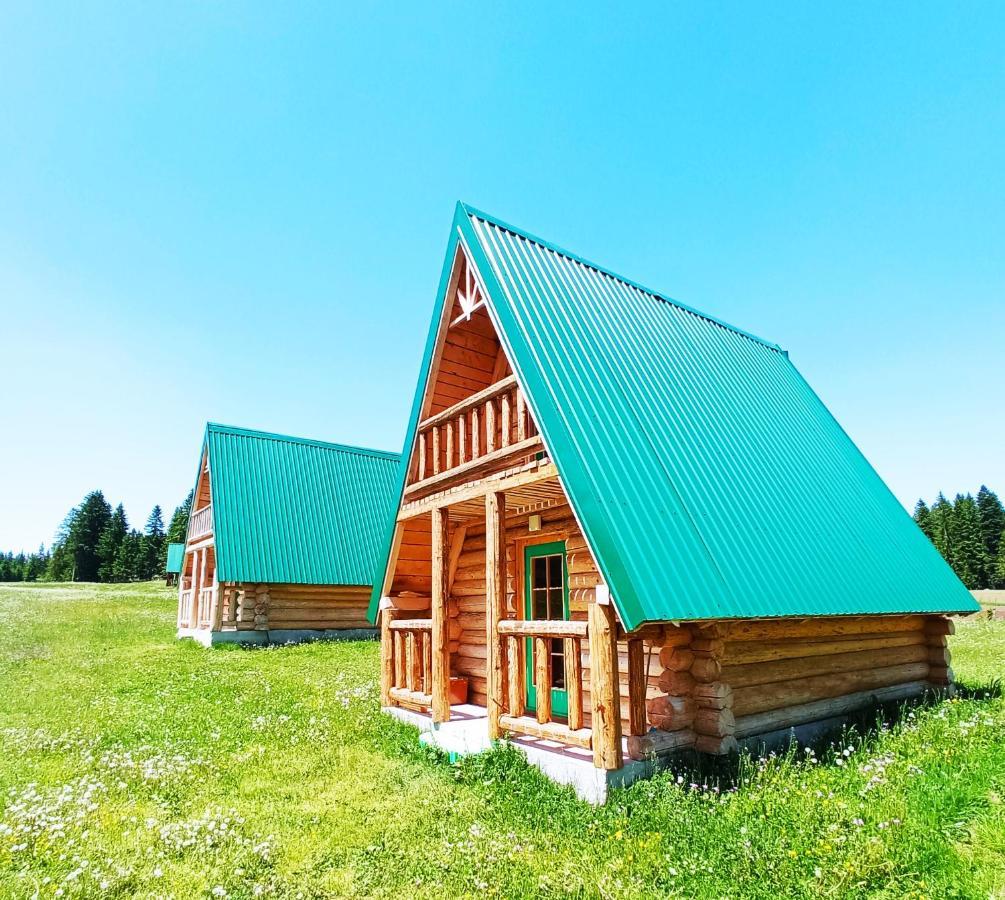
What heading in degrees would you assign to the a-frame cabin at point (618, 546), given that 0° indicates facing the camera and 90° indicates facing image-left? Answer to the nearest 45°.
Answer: approximately 45°

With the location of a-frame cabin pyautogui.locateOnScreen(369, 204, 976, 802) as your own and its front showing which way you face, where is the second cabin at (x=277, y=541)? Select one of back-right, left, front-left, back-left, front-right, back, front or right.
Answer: right
